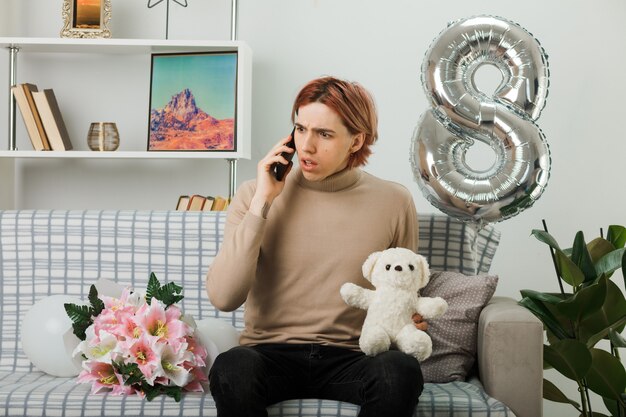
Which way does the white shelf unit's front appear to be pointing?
toward the camera

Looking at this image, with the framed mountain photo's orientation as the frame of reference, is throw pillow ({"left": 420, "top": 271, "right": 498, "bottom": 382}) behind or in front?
in front

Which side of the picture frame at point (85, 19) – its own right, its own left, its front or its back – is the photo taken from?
front

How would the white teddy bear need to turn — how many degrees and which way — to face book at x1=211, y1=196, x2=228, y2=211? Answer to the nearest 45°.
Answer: approximately 135° to its right

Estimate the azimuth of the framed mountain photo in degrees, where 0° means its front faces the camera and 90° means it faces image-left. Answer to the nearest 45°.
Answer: approximately 0°

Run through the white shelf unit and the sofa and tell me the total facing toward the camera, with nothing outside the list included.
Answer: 2

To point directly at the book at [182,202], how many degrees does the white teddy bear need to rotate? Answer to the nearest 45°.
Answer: approximately 135° to its right
